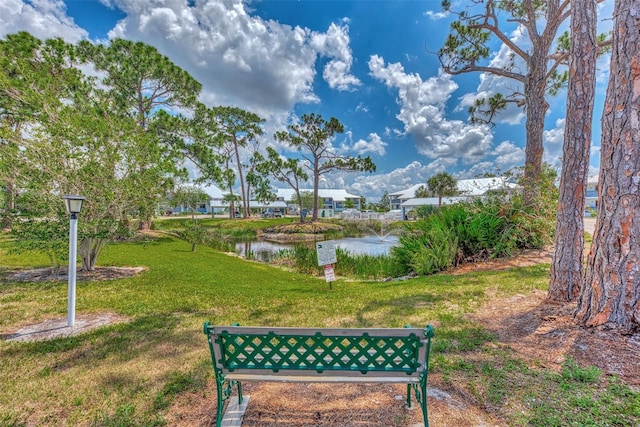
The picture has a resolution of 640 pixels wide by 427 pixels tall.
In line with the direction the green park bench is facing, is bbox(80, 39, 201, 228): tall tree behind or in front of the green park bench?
in front

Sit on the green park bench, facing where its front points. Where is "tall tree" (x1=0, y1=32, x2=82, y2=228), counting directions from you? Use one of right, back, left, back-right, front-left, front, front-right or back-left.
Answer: front-left

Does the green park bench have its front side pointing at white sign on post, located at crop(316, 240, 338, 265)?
yes

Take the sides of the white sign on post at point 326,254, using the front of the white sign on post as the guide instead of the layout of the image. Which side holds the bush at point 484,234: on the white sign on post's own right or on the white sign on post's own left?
on the white sign on post's own left

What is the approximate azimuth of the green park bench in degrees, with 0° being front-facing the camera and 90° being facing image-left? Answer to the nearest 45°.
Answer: approximately 180°

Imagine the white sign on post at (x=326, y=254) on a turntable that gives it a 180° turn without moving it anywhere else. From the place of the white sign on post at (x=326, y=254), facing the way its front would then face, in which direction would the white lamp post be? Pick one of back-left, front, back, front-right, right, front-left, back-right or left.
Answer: back-left

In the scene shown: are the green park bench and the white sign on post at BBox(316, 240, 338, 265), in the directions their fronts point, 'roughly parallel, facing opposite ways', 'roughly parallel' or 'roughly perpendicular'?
roughly parallel, facing opposite ways

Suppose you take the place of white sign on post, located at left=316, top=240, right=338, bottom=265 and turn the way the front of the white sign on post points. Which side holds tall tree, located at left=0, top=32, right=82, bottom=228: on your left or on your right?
on your right

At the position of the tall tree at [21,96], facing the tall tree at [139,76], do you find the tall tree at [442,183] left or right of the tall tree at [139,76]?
right

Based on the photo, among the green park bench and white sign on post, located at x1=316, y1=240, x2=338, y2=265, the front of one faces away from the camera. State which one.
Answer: the green park bench

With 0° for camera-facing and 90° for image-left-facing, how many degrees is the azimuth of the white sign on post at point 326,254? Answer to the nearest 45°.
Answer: approximately 0°

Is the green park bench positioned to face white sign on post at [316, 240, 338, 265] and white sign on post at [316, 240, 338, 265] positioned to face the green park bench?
yes
